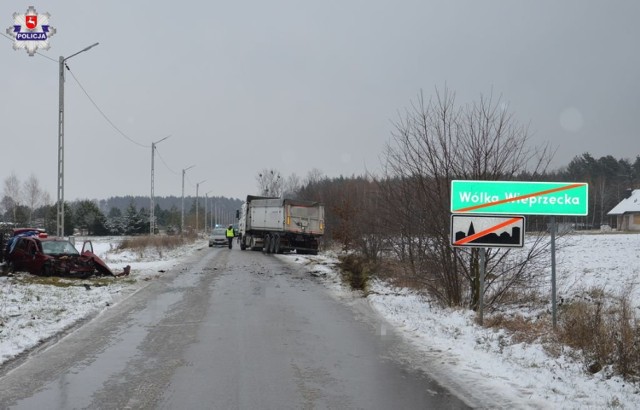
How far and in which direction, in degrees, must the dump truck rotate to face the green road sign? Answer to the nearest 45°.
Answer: approximately 135° to its left

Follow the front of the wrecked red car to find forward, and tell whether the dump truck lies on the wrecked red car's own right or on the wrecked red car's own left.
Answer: on the wrecked red car's own left

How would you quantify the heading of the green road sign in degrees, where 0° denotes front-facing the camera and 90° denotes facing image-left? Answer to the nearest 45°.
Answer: approximately 0°

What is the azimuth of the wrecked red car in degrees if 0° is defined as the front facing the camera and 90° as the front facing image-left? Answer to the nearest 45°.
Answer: approximately 315°

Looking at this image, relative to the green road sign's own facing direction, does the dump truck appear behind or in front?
behind

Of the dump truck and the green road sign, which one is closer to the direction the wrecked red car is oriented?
the green road sign

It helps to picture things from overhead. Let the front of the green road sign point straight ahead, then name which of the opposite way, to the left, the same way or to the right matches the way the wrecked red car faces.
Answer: to the left
